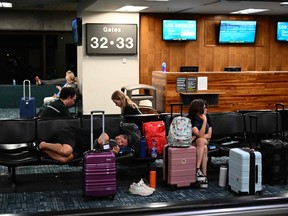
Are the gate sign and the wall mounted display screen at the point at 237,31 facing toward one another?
no

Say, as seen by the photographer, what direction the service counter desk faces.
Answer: facing the viewer

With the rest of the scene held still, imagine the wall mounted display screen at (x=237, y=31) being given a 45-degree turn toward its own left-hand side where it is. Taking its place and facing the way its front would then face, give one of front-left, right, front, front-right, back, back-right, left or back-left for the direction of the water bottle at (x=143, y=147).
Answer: front-right

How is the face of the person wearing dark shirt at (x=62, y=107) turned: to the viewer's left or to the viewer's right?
to the viewer's right

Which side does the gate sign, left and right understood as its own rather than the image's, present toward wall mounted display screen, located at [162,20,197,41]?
left

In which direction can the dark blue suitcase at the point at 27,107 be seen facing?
toward the camera

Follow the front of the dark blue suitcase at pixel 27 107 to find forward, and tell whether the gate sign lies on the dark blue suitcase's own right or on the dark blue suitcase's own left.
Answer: on the dark blue suitcase's own left

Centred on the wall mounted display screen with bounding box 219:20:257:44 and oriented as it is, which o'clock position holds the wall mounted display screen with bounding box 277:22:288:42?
the wall mounted display screen with bounding box 277:22:288:42 is roughly at 8 o'clock from the wall mounted display screen with bounding box 219:20:257:44.

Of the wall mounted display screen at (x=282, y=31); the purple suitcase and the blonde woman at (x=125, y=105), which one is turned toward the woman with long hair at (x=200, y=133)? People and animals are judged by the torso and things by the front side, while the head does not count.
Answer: the wall mounted display screen

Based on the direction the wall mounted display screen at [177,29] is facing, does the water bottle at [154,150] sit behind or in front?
in front

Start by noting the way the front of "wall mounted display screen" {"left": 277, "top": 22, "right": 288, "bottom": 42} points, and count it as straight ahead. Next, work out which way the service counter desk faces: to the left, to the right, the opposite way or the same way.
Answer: the same way

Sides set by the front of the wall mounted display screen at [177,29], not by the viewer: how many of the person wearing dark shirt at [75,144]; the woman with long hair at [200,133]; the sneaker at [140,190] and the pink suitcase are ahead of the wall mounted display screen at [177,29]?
4

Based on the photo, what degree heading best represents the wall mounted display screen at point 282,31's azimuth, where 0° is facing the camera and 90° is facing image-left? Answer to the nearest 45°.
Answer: approximately 0°
